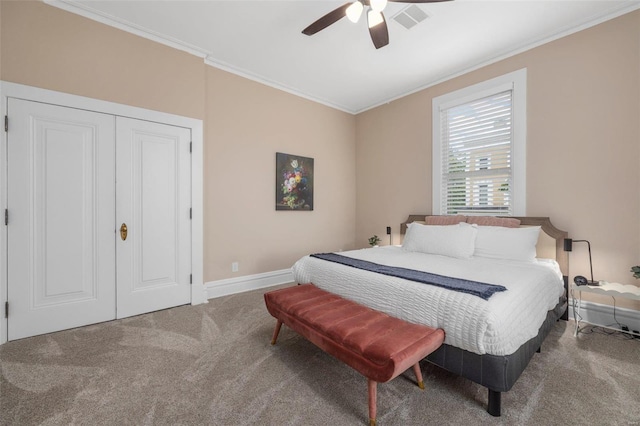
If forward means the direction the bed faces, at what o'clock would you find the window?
The window is roughly at 5 o'clock from the bed.

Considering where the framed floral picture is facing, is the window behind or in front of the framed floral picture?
in front

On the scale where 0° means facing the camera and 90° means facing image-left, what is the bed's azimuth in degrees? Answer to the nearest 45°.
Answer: approximately 45°

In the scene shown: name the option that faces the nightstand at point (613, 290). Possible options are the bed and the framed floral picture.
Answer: the framed floral picture

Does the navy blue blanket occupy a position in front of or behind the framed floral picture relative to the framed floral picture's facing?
in front

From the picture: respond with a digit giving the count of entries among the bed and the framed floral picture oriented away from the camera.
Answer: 0

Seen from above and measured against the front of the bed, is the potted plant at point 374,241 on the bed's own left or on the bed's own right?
on the bed's own right

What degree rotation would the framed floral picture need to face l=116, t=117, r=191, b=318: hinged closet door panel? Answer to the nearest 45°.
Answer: approximately 90° to its right
